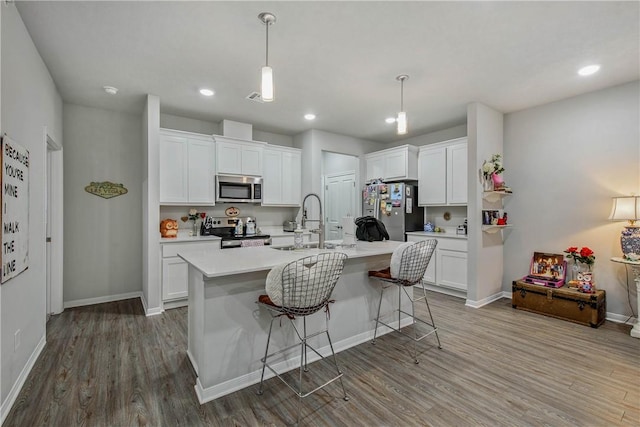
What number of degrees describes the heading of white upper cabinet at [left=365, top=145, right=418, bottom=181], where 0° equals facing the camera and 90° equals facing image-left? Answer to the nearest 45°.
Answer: approximately 45°

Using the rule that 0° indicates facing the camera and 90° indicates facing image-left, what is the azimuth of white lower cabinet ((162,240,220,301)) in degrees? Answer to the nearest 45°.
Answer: approximately 0°

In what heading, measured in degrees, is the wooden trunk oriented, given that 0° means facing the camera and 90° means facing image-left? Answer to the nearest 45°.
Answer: approximately 45°

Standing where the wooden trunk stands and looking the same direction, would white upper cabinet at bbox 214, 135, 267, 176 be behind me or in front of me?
in front

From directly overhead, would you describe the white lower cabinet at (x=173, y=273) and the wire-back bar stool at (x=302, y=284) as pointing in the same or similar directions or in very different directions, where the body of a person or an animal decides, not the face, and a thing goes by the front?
very different directions

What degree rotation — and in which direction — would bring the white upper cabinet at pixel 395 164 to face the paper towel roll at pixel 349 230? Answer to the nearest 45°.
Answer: approximately 45° to its left

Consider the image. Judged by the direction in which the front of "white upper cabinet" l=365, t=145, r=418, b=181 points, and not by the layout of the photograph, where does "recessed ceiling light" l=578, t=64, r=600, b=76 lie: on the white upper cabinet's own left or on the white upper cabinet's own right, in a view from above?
on the white upper cabinet's own left

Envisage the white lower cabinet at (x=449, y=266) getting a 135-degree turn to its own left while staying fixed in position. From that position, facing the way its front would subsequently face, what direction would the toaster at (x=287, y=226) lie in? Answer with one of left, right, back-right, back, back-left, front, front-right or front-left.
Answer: back
